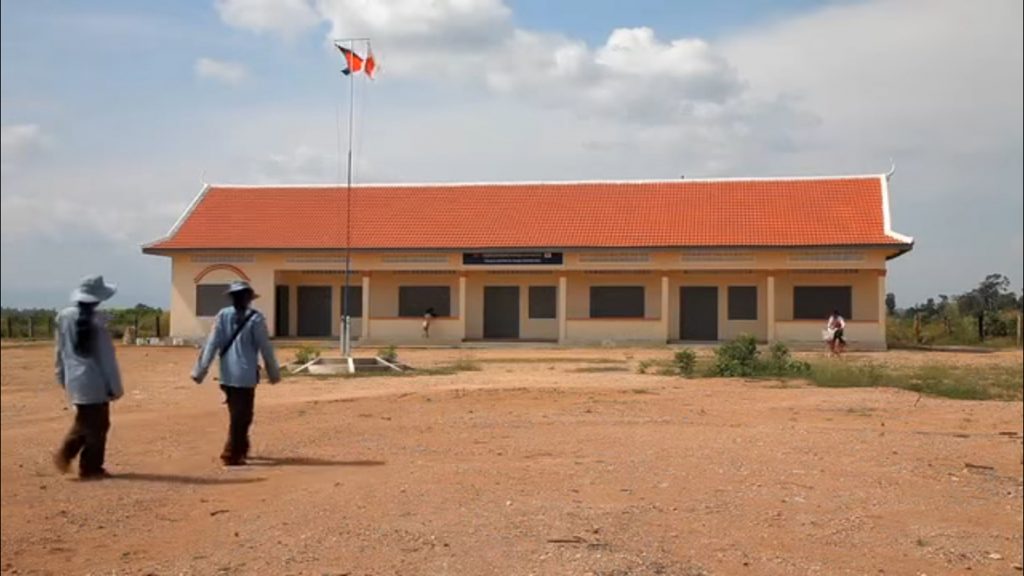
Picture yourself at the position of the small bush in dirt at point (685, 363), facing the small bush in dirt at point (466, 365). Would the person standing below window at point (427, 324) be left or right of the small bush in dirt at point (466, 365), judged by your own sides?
right

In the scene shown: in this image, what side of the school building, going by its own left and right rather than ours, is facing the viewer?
front

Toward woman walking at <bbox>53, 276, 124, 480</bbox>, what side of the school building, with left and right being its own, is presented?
front

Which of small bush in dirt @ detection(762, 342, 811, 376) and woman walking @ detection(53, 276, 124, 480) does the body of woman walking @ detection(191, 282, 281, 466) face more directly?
the small bush in dirt

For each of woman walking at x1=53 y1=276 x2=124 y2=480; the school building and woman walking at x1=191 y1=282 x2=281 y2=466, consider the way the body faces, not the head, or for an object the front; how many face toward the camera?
1

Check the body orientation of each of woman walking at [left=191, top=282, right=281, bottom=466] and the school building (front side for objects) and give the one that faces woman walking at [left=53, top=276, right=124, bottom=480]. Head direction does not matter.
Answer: the school building

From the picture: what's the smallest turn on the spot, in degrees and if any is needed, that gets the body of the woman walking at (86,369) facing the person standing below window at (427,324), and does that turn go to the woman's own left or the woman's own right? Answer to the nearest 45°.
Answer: approximately 45° to the woman's own left

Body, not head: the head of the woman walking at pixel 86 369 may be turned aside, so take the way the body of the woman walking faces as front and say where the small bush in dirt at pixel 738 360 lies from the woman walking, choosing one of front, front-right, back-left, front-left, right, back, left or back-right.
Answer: front

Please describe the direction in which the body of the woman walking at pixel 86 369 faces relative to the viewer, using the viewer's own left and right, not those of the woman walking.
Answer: facing away from the viewer and to the right of the viewer

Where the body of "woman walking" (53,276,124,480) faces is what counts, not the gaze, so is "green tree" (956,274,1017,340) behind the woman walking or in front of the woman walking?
in front

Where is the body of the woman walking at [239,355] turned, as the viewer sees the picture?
away from the camera

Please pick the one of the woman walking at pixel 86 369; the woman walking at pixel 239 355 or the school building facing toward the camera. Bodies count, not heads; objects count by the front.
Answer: the school building

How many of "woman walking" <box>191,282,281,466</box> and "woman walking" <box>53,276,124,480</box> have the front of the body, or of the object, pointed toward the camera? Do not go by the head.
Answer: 0

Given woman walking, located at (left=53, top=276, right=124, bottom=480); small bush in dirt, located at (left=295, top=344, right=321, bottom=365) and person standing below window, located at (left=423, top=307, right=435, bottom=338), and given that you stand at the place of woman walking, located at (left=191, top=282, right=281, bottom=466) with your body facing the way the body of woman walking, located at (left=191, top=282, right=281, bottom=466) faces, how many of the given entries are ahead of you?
2

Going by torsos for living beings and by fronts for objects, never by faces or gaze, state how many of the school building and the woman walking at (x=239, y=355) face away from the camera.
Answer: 1

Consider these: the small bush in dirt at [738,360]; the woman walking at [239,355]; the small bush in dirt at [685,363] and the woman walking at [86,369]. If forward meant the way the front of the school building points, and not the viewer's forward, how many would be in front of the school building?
4

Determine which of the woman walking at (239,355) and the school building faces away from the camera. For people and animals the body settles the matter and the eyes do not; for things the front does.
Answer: the woman walking

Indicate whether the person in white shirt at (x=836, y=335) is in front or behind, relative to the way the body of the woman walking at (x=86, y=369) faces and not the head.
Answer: in front
